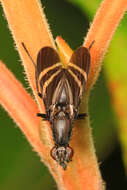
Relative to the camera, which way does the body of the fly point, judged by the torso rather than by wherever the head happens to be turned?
toward the camera
